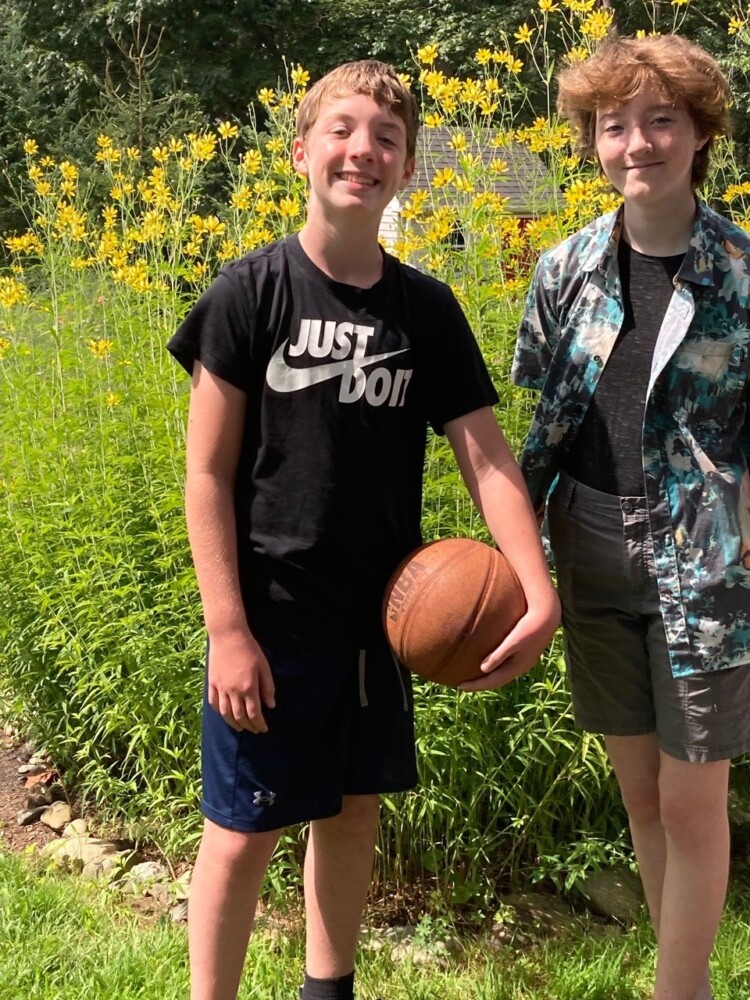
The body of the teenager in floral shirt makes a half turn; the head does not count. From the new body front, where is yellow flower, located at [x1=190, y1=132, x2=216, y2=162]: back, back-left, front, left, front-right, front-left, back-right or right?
front-left

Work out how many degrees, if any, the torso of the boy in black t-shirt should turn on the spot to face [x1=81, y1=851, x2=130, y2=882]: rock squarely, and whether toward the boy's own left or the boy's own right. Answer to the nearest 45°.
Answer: approximately 180°

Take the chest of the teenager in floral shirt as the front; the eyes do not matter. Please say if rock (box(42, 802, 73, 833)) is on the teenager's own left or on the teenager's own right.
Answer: on the teenager's own right

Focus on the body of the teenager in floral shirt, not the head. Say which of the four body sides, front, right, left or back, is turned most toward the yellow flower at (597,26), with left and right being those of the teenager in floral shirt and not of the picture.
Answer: back

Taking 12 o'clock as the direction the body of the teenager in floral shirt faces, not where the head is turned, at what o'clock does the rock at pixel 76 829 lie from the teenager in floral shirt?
The rock is roughly at 4 o'clock from the teenager in floral shirt.

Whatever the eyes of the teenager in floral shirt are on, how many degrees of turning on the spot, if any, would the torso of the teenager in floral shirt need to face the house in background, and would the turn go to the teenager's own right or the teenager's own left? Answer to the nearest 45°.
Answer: approximately 180°

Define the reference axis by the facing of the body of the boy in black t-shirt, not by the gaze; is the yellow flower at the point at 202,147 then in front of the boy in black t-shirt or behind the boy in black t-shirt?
behind
